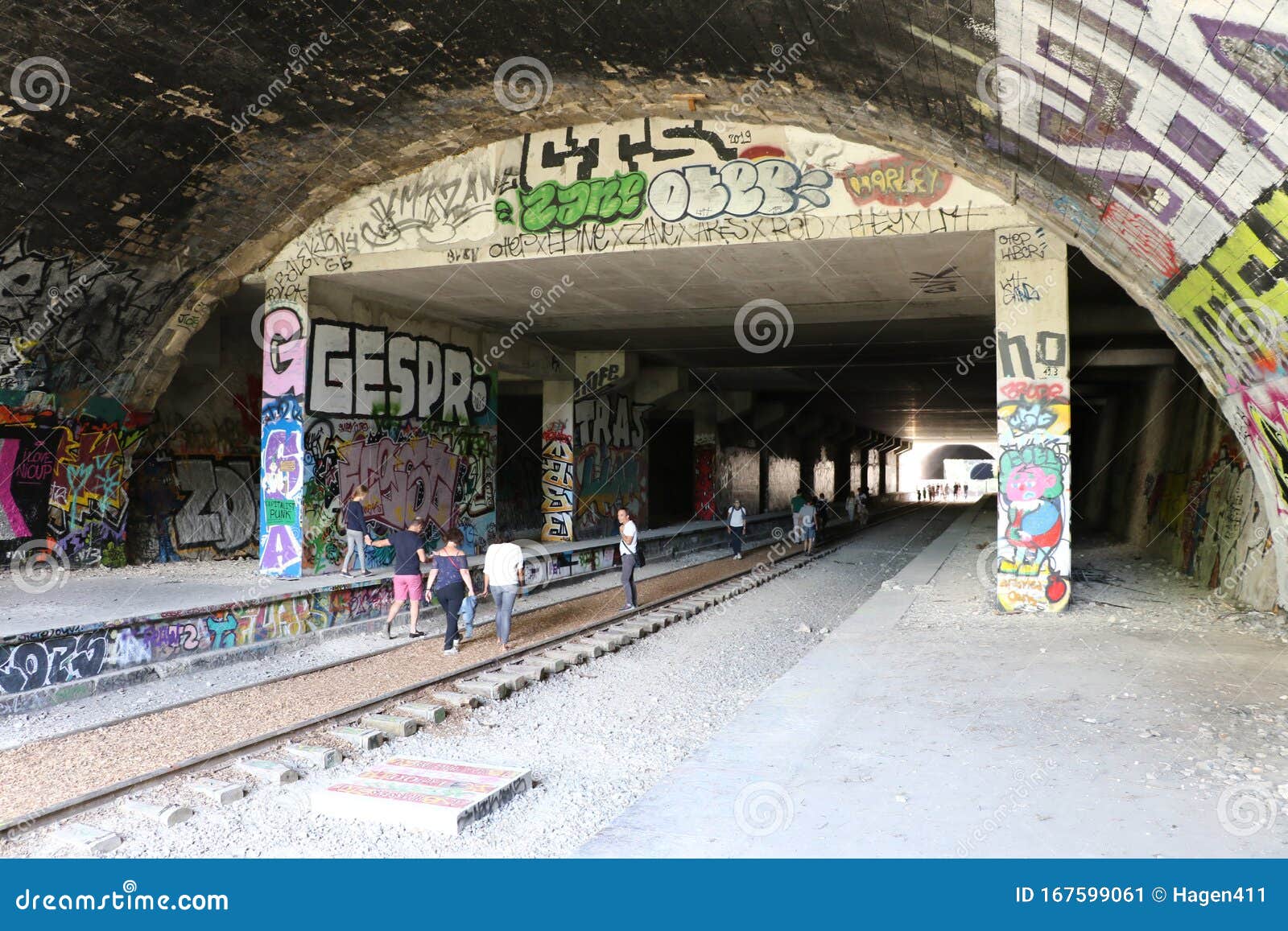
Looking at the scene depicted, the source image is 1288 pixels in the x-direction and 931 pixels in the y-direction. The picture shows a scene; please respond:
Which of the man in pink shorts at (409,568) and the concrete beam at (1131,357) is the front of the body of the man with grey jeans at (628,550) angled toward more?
the man in pink shorts

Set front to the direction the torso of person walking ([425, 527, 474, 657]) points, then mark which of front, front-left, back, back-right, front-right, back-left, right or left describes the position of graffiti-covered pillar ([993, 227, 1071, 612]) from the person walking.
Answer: right

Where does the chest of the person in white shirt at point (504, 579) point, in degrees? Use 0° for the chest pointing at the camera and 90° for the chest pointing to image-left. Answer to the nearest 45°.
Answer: approximately 180°

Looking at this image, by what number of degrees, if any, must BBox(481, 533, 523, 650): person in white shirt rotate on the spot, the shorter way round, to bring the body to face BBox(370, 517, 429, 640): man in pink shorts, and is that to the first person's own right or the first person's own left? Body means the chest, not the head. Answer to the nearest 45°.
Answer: approximately 45° to the first person's own left

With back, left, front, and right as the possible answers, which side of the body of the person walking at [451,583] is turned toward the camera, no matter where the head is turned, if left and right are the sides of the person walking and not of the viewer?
back

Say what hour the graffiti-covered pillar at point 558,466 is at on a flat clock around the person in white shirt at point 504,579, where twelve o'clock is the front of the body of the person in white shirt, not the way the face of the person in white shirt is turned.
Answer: The graffiti-covered pillar is roughly at 12 o'clock from the person in white shirt.

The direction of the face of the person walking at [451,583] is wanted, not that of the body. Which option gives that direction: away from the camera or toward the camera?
away from the camera

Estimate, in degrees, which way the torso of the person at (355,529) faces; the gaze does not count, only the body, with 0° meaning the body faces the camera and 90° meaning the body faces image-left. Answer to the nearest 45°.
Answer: approximately 225°

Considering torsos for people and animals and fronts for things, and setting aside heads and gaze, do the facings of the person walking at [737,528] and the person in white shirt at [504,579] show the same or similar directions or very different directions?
very different directions

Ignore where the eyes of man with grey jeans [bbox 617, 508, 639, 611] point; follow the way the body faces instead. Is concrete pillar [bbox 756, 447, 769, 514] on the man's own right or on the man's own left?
on the man's own right

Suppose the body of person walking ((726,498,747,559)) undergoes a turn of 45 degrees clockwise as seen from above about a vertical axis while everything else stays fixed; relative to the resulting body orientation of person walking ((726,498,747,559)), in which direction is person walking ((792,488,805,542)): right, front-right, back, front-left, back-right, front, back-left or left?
back

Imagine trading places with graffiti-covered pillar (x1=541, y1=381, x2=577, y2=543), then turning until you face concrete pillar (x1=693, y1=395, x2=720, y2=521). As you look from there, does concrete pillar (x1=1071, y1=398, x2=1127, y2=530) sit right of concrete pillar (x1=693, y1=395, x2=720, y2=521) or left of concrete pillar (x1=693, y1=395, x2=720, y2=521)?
right

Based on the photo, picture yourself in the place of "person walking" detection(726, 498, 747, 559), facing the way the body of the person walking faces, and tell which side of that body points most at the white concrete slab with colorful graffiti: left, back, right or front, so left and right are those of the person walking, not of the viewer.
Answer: front

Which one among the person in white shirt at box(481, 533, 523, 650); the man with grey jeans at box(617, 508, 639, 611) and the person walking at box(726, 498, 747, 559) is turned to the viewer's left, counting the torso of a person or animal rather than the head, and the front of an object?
the man with grey jeans
